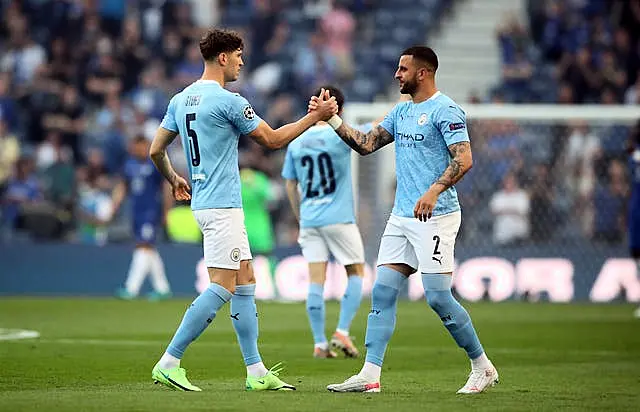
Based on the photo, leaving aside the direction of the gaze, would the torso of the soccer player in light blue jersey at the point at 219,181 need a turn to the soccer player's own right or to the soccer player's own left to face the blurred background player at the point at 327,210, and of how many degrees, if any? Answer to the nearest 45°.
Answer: approximately 45° to the soccer player's own left

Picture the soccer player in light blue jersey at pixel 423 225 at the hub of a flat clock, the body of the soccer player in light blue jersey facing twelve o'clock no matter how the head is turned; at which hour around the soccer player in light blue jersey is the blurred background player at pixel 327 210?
The blurred background player is roughly at 4 o'clock from the soccer player in light blue jersey.

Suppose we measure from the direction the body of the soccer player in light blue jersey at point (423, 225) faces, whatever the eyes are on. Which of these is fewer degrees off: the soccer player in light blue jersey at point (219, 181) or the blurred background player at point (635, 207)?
the soccer player in light blue jersey

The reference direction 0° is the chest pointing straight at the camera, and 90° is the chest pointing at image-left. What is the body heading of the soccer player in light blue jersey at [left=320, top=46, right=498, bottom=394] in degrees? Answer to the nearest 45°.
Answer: approximately 45°

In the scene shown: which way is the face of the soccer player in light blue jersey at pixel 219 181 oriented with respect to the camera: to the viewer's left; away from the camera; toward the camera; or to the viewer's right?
to the viewer's right

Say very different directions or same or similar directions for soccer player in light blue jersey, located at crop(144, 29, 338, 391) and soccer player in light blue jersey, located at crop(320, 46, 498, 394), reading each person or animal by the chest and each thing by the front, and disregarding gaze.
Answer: very different directions

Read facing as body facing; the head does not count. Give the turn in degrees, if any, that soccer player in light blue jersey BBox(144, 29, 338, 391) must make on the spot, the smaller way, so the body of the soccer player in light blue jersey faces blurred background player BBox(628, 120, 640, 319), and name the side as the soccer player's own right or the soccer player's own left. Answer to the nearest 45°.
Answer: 0° — they already face them

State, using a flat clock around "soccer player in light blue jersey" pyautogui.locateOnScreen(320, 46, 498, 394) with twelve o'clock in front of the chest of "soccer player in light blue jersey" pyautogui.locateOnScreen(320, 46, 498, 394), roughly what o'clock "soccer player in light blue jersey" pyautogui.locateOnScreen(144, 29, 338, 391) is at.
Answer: "soccer player in light blue jersey" pyautogui.locateOnScreen(144, 29, 338, 391) is roughly at 1 o'clock from "soccer player in light blue jersey" pyautogui.locateOnScreen(320, 46, 498, 394).
